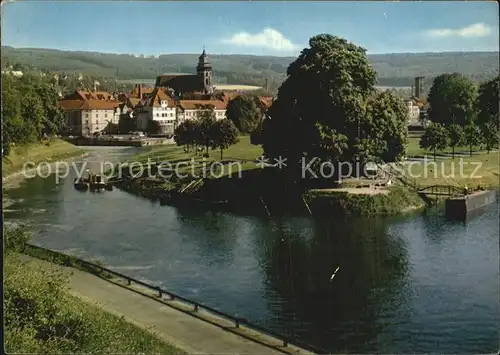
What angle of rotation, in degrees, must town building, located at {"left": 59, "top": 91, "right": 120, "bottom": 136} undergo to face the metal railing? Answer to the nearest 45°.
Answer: approximately 45° to its right

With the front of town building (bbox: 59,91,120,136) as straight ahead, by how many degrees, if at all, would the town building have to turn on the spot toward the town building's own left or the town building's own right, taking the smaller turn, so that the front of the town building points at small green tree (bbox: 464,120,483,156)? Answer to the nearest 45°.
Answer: approximately 45° to the town building's own left

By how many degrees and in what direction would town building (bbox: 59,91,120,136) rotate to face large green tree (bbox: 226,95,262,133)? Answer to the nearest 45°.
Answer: approximately 45° to its left

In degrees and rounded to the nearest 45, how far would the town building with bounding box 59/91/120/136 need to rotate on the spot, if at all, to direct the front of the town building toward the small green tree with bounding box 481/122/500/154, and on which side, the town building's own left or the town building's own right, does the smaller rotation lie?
approximately 45° to the town building's own left

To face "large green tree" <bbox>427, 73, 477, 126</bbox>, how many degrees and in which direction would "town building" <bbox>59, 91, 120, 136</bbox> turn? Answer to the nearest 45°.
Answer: approximately 45° to its left

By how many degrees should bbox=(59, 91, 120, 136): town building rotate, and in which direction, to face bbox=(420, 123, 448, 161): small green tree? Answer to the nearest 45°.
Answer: approximately 45° to its left

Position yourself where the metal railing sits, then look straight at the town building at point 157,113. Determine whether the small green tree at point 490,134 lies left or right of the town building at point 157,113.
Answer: right

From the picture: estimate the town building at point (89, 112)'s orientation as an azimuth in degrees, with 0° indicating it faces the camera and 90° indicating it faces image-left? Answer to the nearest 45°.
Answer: approximately 315°

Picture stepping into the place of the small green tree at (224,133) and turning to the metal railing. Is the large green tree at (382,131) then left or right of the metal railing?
left
